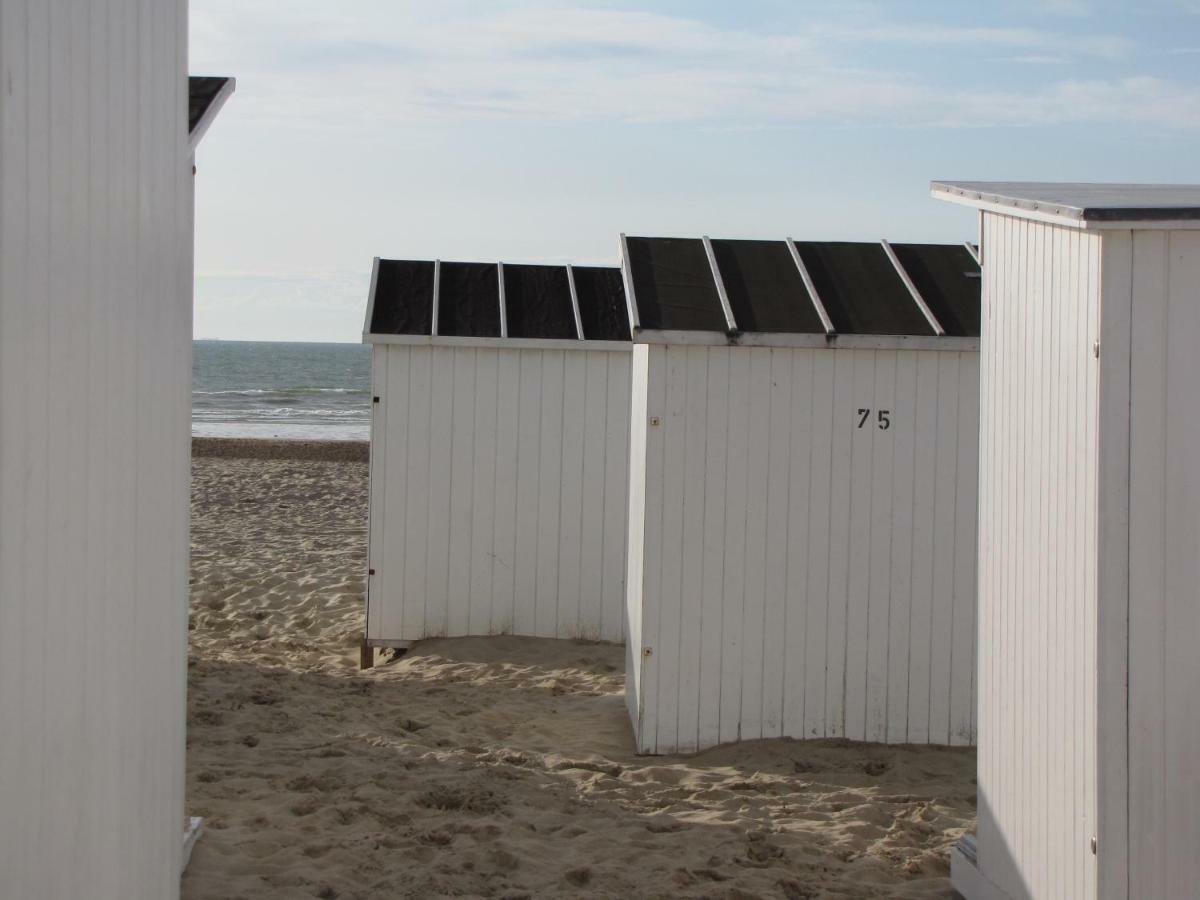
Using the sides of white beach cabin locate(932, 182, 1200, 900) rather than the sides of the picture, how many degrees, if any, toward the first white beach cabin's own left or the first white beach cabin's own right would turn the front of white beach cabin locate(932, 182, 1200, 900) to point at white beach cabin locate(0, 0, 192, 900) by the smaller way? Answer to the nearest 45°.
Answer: approximately 135° to the first white beach cabin's own left

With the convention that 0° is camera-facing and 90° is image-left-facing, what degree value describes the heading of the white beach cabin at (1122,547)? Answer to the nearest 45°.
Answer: approximately 180°

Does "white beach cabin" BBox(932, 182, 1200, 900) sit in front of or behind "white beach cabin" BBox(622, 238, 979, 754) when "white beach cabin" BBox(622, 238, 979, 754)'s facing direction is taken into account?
behind

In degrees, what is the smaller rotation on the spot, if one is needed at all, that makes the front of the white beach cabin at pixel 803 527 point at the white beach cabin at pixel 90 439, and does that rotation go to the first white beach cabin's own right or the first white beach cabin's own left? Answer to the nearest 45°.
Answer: approximately 180°

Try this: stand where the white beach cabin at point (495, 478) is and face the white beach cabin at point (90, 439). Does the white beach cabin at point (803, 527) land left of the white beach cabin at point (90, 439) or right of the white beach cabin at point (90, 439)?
left

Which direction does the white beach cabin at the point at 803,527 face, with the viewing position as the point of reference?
facing away from the viewer

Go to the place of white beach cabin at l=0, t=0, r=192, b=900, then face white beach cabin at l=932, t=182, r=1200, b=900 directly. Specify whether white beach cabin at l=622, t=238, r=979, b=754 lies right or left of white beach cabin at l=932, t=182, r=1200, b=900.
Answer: left
